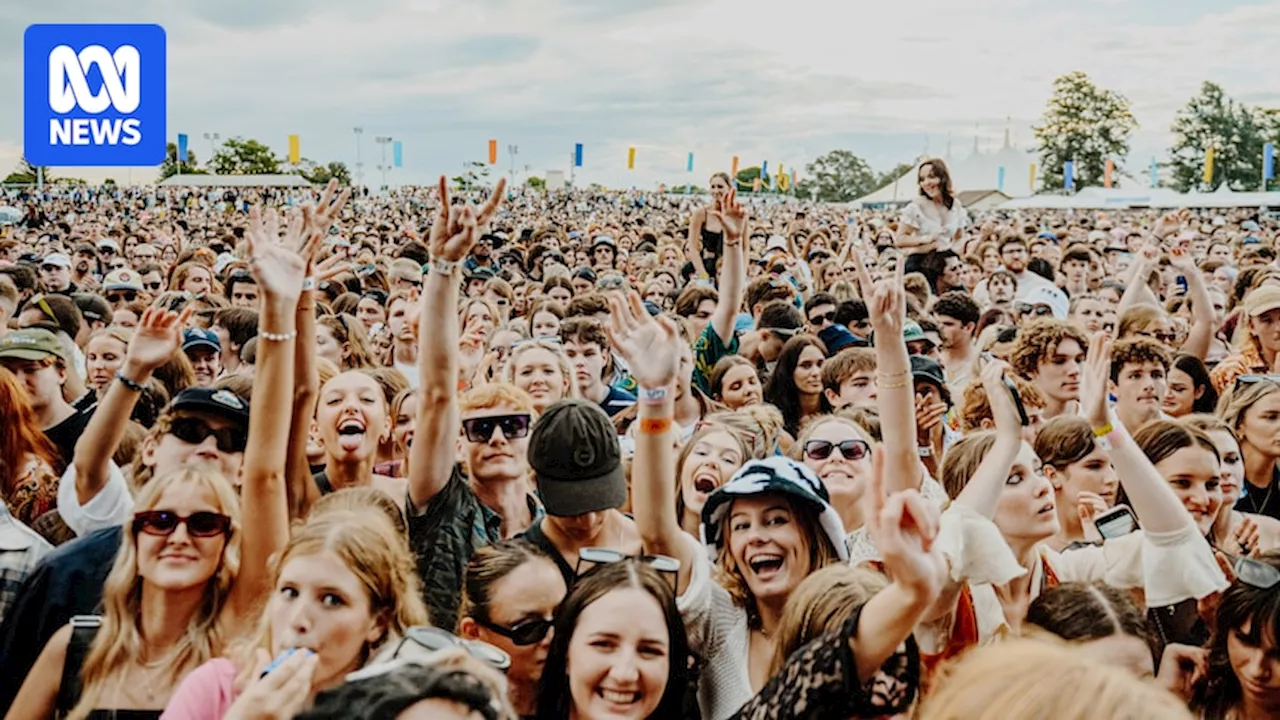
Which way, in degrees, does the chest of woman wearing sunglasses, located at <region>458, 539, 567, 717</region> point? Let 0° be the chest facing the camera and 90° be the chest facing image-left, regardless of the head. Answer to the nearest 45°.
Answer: approximately 315°
